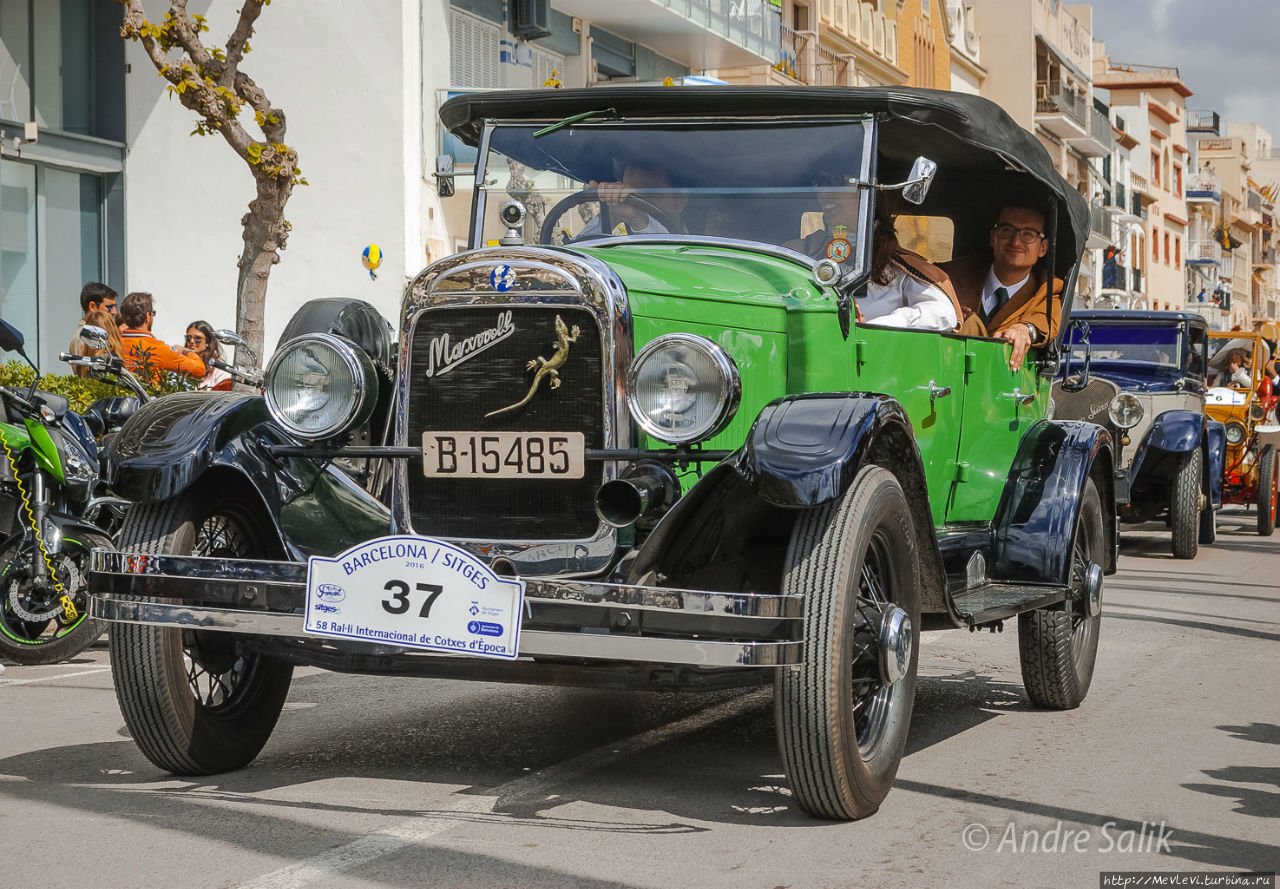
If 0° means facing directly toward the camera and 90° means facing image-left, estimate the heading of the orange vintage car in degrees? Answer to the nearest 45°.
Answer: approximately 45°

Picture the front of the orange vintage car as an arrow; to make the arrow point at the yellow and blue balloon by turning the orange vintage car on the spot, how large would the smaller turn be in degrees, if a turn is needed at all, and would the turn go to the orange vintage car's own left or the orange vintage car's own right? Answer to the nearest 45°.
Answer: approximately 45° to the orange vintage car's own right

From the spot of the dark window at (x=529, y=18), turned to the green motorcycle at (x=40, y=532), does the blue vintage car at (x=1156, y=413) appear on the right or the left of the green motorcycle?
left

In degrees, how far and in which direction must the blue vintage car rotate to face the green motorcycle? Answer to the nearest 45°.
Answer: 0° — it already faces it
